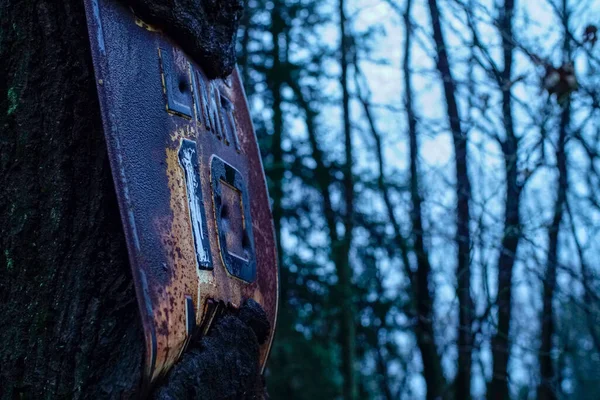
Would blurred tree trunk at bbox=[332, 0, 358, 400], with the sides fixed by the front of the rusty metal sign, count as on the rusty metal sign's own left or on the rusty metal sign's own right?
on the rusty metal sign's own left

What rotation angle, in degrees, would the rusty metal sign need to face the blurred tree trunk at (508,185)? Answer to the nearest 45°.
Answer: approximately 90° to its left

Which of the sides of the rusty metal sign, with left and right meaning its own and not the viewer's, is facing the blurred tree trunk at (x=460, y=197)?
left

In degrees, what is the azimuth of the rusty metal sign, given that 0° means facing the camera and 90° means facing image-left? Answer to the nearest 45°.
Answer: approximately 315°

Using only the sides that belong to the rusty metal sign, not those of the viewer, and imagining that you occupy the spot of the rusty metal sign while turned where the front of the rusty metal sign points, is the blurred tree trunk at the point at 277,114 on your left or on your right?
on your left
